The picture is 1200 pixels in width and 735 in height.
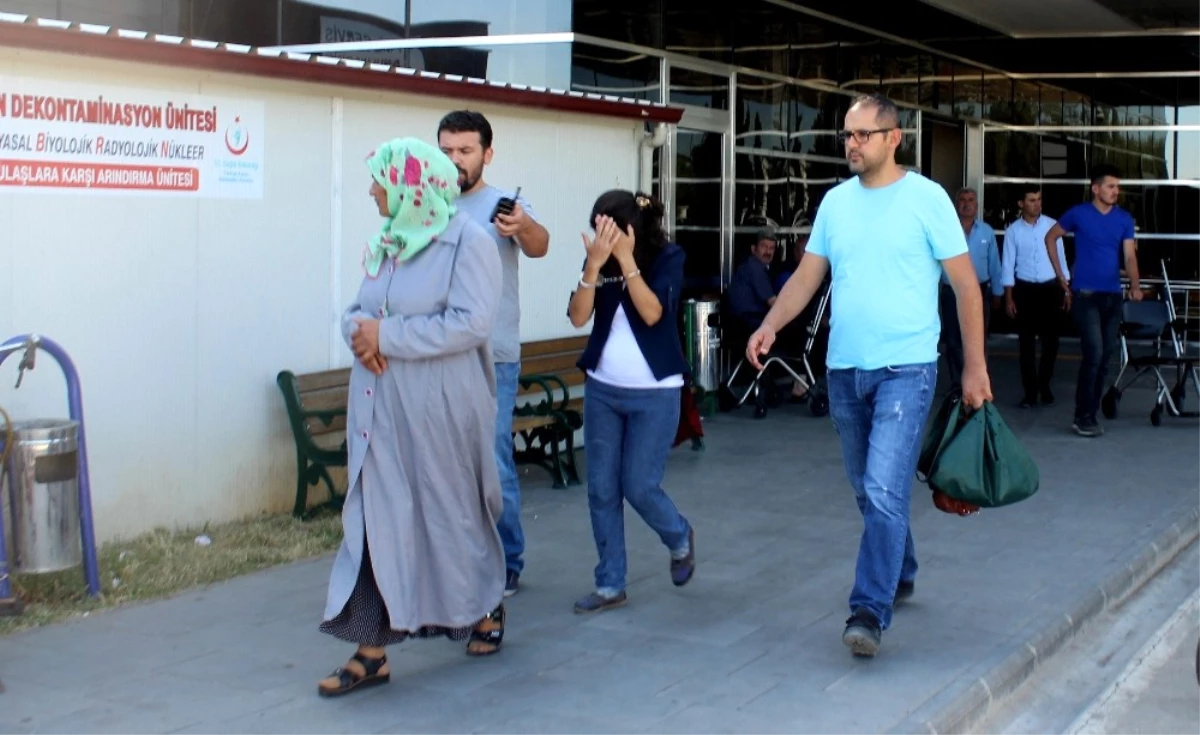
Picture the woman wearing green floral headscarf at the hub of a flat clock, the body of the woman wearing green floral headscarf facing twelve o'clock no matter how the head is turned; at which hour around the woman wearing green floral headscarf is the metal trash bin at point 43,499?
The metal trash bin is roughly at 3 o'clock from the woman wearing green floral headscarf.

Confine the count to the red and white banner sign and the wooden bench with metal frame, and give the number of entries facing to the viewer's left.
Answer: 0

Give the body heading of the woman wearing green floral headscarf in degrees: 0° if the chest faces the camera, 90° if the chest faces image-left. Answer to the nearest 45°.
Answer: approximately 45°

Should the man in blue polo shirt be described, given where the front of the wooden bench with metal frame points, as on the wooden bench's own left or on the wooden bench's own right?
on the wooden bench's own left

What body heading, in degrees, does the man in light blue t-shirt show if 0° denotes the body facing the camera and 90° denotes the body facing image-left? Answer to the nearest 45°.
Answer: approximately 45°

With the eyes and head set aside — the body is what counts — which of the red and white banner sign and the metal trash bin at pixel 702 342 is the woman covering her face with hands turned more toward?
the red and white banner sign

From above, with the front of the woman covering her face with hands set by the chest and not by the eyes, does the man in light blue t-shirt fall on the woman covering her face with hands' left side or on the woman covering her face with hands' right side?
on the woman covering her face with hands' left side

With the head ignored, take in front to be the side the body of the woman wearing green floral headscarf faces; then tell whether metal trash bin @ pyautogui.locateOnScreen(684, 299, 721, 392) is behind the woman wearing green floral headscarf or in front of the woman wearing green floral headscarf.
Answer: behind
